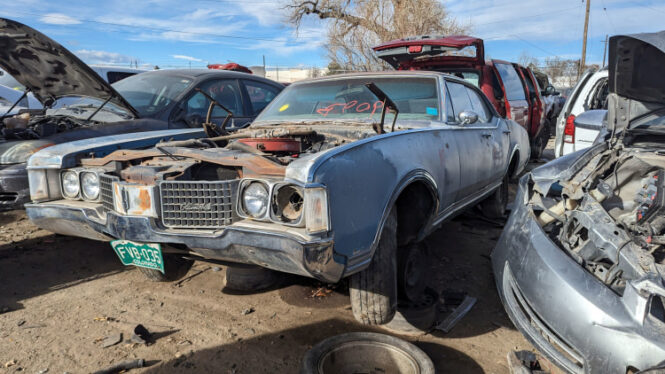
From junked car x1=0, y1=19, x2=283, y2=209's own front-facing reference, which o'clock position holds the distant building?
The distant building is roughly at 5 o'clock from the junked car.

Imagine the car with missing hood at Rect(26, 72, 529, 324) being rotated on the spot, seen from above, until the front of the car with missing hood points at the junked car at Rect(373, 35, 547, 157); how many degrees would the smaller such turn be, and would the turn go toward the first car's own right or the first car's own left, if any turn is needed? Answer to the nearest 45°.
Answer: approximately 180°

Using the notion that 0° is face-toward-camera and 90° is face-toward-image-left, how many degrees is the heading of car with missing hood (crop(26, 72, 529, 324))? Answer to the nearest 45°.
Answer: approximately 45°

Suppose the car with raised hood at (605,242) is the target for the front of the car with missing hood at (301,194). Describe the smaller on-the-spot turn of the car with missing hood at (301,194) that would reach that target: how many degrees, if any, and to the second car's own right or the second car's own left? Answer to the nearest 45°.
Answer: approximately 135° to the second car's own left

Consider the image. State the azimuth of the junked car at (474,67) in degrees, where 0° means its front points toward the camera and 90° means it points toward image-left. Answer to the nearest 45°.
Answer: approximately 225°

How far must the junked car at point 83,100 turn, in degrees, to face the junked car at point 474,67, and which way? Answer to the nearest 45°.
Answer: approximately 135° to its left

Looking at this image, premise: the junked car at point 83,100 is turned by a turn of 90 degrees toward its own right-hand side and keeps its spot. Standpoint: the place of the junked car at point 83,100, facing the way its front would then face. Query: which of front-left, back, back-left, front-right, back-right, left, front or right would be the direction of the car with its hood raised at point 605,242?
back

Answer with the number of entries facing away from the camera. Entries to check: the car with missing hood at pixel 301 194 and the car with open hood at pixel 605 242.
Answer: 0

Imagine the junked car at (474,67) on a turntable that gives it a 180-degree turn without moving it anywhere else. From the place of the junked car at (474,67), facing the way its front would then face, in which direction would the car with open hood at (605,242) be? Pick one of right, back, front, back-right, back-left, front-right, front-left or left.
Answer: front-left

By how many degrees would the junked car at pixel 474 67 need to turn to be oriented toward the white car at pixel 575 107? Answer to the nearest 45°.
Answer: approximately 90° to its right

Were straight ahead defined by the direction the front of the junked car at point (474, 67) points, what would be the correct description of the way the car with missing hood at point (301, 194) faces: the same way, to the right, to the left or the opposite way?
the opposite way

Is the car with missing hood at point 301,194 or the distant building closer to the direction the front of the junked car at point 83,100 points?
the car with missing hood
